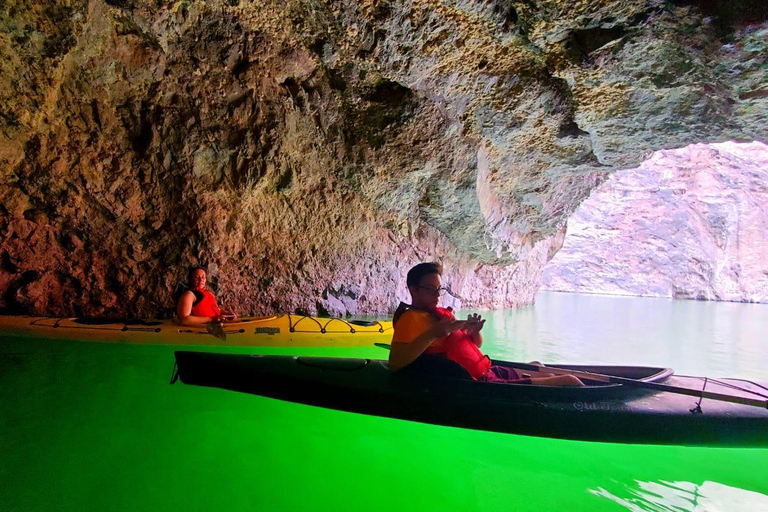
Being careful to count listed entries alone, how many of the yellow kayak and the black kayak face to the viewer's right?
2

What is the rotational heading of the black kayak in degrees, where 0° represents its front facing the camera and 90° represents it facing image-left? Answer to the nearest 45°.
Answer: approximately 270°

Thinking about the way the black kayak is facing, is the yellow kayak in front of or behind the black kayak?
behind

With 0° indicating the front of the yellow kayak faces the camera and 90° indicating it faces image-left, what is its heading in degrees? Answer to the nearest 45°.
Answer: approximately 270°

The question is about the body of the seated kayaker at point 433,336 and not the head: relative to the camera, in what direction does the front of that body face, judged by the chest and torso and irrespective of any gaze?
to the viewer's right

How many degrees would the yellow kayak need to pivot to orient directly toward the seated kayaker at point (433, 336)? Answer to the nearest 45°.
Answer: approximately 90° to its right
